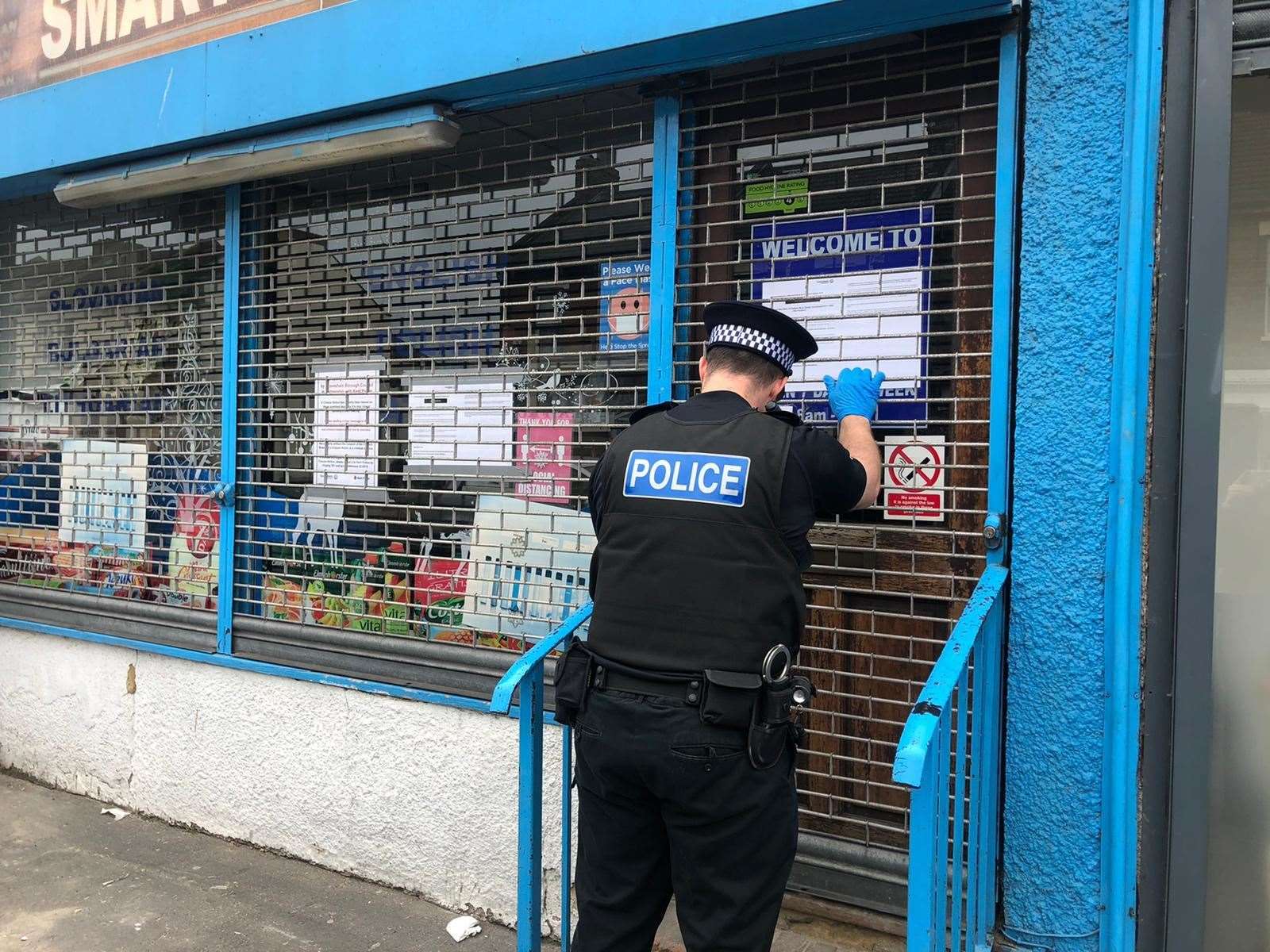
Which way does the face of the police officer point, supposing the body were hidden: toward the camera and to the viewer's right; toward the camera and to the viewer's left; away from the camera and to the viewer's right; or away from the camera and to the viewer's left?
away from the camera and to the viewer's right

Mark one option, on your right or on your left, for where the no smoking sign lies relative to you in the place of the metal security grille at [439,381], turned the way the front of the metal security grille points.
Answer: on your left

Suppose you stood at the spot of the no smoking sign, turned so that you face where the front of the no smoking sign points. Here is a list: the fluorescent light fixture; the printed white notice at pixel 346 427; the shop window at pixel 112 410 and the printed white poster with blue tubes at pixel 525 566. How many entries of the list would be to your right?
4

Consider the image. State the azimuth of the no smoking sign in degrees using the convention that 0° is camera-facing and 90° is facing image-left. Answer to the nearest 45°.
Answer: approximately 0°

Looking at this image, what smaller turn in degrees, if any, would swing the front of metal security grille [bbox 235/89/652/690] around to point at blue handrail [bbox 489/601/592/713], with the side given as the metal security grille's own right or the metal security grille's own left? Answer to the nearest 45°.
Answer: approximately 45° to the metal security grille's own left

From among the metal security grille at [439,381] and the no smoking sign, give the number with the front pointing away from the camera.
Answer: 0

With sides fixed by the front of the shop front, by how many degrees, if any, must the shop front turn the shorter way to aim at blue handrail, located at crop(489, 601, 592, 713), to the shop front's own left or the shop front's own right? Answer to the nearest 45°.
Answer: approximately 45° to the shop front's own left

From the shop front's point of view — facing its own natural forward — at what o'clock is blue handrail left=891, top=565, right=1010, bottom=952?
The blue handrail is roughly at 9 o'clock from the shop front.

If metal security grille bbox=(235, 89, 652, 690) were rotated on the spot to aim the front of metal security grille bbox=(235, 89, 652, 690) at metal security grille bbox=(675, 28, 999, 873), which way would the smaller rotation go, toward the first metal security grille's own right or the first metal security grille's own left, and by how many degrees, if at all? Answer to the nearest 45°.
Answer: approximately 90° to the first metal security grille's own left

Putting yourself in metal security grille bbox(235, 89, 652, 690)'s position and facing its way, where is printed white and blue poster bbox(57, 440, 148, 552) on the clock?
The printed white and blue poster is roughly at 3 o'clock from the metal security grille.

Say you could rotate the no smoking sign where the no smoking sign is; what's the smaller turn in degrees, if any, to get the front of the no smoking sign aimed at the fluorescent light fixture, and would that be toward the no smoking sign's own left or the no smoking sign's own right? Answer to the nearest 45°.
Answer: approximately 90° to the no smoking sign's own right

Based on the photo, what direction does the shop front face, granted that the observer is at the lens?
facing the viewer and to the left of the viewer
